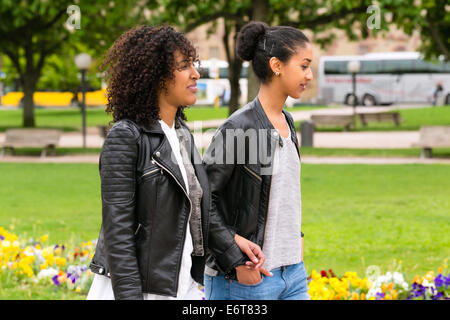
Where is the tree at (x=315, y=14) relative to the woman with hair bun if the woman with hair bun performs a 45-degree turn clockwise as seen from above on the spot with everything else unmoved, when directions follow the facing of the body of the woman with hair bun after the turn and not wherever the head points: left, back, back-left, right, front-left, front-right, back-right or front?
back

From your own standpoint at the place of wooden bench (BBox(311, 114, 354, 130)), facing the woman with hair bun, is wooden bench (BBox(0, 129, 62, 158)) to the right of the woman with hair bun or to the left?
right

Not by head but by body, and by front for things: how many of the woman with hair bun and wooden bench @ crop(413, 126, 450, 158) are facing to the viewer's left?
0

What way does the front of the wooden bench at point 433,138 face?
toward the camera

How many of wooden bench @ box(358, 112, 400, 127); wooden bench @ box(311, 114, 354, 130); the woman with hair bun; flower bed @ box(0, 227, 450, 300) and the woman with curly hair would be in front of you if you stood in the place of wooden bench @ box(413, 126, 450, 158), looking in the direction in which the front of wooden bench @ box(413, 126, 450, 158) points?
3

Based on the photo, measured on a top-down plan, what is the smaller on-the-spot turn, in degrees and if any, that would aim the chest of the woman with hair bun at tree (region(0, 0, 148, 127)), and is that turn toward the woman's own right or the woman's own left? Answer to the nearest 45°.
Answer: approximately 135° to the woman's own left

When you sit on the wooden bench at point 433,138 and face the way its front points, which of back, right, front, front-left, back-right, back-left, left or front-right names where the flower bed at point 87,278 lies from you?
front

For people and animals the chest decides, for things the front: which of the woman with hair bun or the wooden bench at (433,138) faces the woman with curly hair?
the wooden bench

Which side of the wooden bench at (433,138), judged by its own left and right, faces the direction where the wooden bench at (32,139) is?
right

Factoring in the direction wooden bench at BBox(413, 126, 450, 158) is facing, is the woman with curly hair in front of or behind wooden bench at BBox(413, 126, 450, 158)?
in front

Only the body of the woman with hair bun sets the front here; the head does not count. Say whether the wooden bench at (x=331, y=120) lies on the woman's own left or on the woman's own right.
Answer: on the woman's own left

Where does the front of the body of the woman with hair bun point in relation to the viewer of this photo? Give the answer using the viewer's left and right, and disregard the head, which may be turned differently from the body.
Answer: facing the viewer and to the right of the viewer

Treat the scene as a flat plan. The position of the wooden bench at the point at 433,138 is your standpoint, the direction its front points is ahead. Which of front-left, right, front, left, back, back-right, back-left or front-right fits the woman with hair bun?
front

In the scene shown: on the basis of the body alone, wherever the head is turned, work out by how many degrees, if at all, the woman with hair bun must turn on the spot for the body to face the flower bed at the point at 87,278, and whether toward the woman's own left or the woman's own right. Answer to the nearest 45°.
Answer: approximately 180°

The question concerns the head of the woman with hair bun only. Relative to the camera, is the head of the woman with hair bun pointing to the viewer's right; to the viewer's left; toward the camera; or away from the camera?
to the viewer's right
